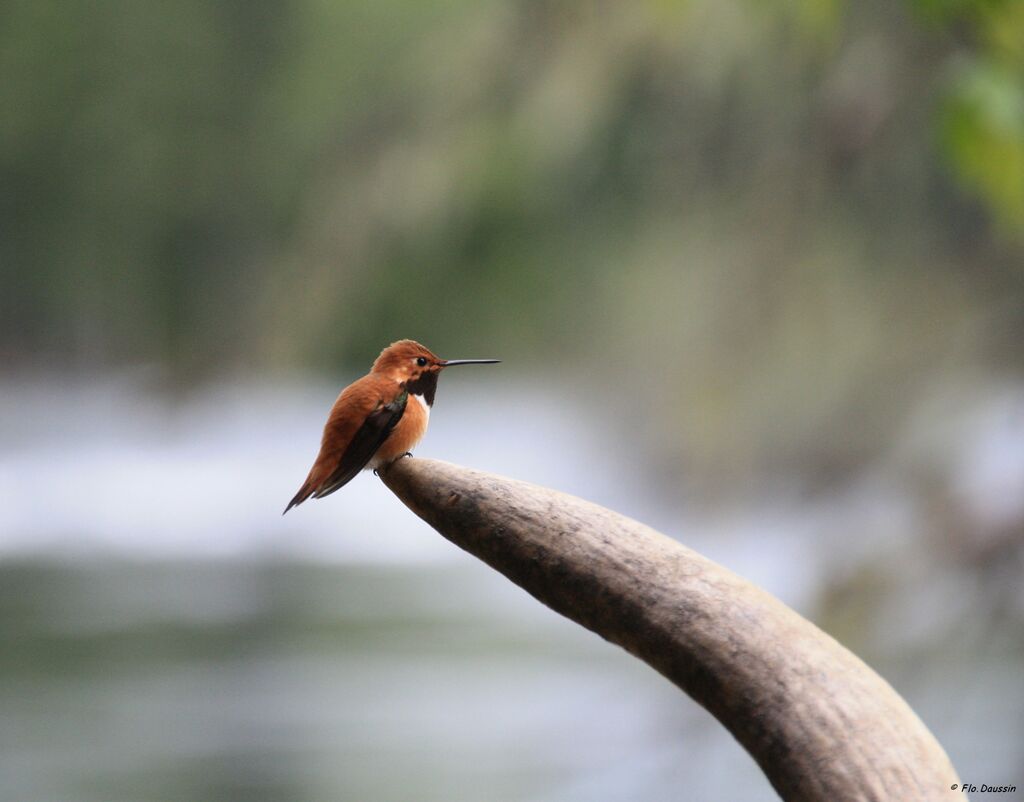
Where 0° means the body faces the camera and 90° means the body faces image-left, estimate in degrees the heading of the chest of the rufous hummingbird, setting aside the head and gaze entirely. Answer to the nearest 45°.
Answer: approximately 270°
